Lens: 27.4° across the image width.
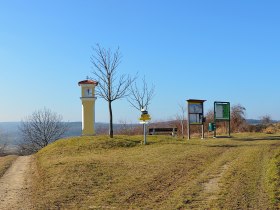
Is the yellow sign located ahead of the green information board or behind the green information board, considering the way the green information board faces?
ahead

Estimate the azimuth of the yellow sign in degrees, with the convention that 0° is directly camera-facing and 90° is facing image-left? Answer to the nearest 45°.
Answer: approximately 0°

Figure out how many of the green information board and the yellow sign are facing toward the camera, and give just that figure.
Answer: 2

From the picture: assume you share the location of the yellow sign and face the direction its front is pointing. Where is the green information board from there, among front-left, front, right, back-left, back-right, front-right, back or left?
back-left

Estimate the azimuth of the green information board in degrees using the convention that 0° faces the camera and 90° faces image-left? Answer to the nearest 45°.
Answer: approximately 0°
